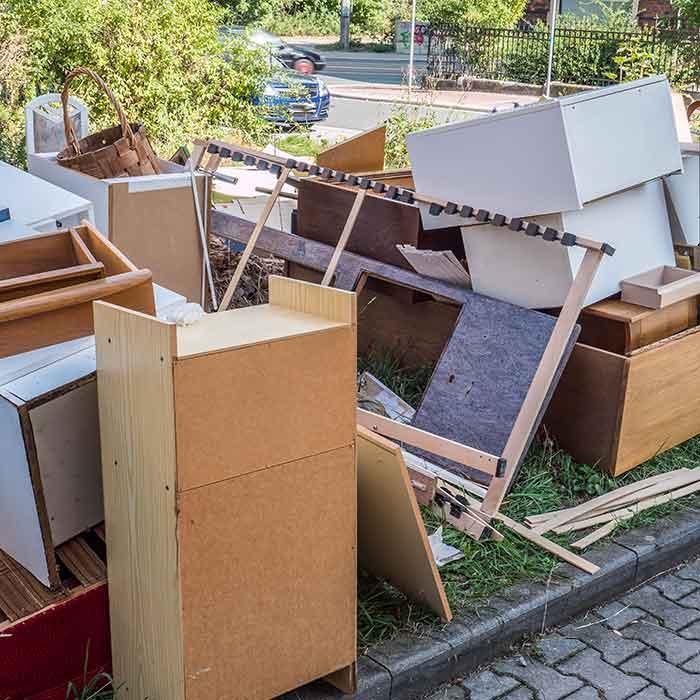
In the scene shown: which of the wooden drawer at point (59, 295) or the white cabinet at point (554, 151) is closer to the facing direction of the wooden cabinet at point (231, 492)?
the wooden drawer

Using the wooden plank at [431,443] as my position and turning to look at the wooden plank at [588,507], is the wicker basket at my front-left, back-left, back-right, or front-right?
back-left
